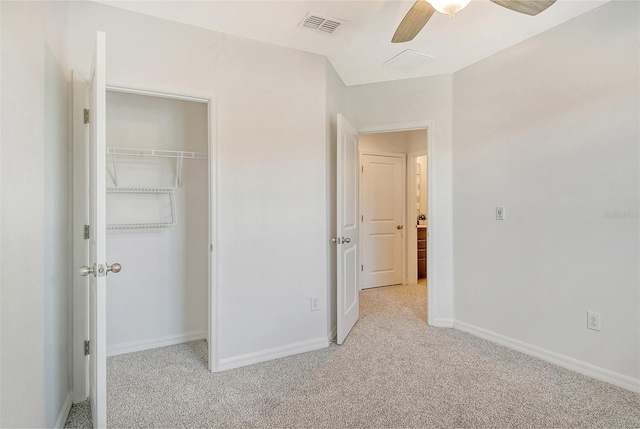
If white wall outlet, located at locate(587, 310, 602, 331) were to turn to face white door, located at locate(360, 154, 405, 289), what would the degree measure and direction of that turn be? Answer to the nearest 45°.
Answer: approximately 90° to its right

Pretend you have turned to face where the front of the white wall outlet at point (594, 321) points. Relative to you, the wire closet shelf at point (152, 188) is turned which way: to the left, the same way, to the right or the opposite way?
to the left

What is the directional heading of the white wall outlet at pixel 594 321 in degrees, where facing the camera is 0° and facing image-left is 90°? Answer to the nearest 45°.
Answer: approximately 45°

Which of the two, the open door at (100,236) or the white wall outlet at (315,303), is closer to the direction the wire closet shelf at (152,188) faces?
the open door

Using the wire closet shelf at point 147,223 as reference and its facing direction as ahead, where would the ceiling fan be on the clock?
The ceiling fan is roughly at 11 o'clock from the wire closet shelf.

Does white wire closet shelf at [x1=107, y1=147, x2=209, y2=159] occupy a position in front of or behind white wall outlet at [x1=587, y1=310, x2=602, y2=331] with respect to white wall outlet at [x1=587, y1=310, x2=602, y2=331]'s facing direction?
in front

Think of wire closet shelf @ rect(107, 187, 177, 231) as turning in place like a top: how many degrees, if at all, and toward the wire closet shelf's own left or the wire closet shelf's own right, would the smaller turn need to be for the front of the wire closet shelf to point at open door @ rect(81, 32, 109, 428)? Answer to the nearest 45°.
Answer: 0° — it already faces it

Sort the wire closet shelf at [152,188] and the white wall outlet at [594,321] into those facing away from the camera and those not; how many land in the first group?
0

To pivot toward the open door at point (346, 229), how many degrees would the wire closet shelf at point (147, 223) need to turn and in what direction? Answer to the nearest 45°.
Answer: approximately 90° to its left

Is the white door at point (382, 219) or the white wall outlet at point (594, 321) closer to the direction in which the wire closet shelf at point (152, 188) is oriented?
the white wall outlet

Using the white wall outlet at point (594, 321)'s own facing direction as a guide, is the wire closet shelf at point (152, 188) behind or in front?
in front

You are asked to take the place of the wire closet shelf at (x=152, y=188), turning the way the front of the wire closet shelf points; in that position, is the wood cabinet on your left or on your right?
on your left

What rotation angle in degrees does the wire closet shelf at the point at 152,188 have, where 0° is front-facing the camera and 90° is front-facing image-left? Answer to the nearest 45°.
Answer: approximately 0°
